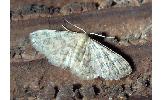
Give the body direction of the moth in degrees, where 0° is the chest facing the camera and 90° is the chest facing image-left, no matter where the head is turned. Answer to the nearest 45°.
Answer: approximately 180°
